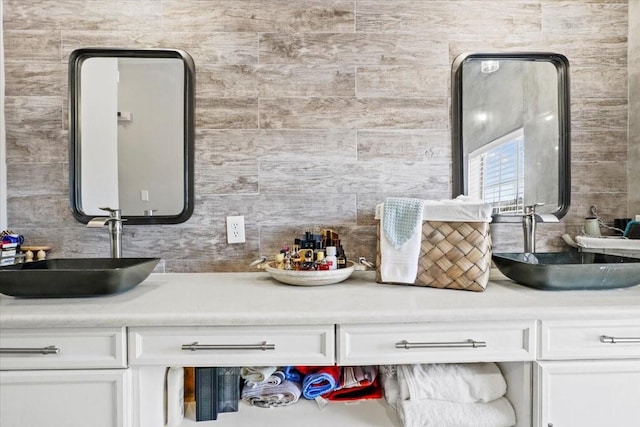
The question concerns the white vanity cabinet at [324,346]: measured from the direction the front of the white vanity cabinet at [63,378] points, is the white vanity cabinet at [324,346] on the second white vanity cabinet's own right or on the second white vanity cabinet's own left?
on the second white vanity cabinet's own left

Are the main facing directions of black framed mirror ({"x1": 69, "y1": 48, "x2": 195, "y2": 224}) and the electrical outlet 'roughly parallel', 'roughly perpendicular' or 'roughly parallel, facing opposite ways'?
roughly parallel

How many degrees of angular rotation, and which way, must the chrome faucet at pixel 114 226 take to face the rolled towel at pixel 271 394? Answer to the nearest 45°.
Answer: approximately 90° to its left

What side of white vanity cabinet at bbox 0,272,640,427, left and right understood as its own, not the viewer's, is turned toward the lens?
front

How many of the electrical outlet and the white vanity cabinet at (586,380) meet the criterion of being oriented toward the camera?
2

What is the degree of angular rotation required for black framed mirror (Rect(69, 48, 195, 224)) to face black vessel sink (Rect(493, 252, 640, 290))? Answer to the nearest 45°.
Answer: approximately 45° to its left

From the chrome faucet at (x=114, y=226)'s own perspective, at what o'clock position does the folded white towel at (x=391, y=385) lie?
The folded white towel is roughly at 9 o'clock from the chrome faucet.

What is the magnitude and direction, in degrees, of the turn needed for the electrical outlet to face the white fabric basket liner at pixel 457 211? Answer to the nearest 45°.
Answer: approximately 45° to its left

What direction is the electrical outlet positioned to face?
toward the camera

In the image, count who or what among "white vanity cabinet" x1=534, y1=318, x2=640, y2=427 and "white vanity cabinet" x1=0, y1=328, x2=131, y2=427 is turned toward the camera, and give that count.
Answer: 2

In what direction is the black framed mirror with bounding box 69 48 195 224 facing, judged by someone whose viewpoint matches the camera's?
facing the viewer
